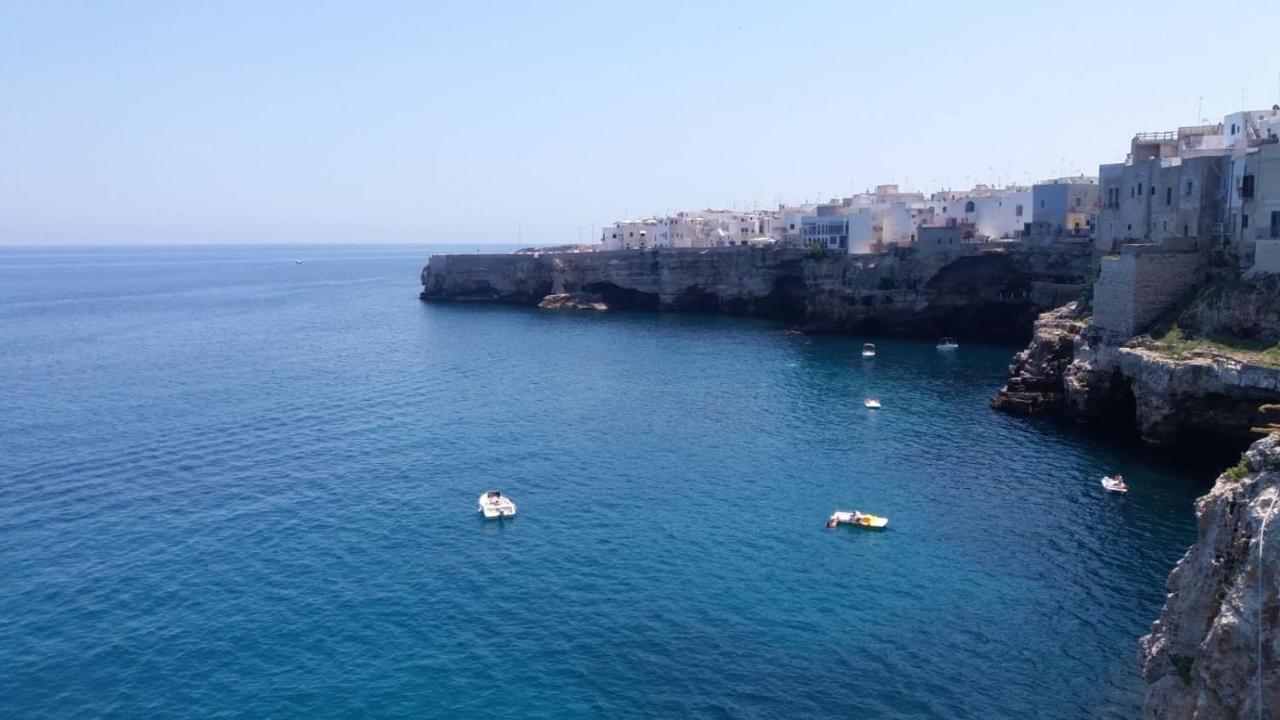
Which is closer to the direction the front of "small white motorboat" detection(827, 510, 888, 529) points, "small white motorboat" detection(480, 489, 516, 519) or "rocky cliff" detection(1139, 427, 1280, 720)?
the rocky cliff

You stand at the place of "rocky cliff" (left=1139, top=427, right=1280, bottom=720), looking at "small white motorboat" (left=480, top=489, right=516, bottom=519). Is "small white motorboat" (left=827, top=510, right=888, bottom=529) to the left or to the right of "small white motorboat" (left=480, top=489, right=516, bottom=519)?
right

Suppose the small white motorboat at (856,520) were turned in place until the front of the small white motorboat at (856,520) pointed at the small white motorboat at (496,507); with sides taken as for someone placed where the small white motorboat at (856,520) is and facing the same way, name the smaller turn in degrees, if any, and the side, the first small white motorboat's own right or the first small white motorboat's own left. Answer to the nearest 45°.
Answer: approximately 180°

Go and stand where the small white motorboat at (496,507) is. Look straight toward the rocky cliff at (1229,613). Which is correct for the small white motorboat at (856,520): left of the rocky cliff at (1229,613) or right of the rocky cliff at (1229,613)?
left

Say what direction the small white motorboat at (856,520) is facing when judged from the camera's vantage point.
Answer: facing to the right of the viewer

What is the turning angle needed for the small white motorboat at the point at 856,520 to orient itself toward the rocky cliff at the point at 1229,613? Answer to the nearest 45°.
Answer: approximately 90° to its right
